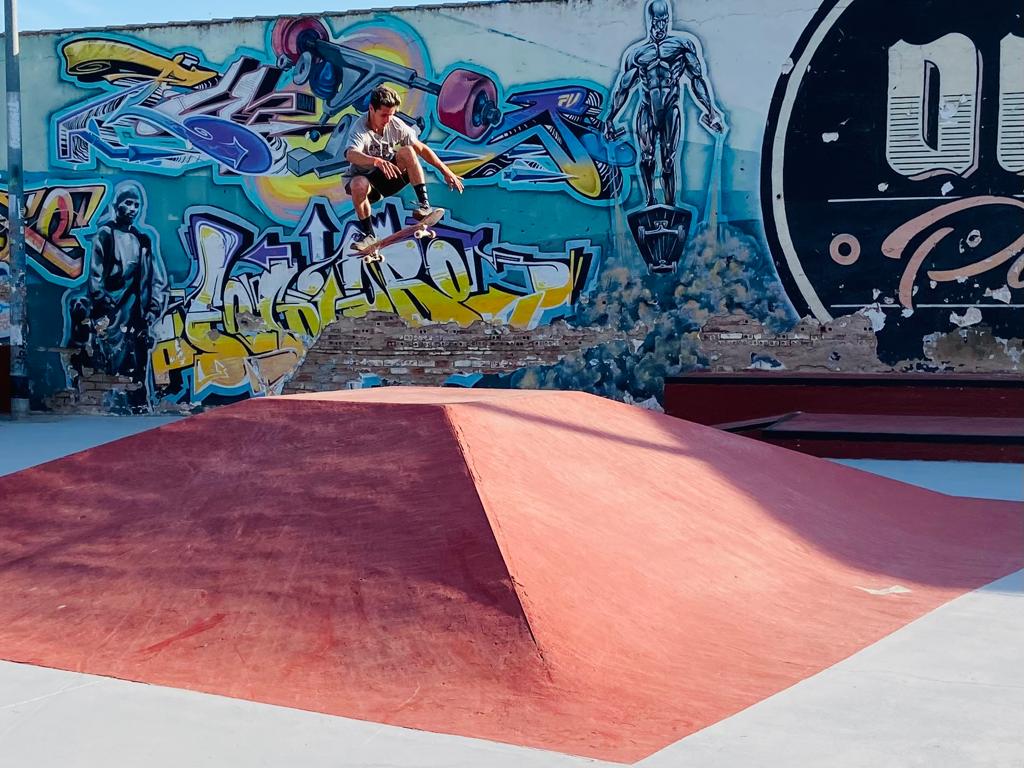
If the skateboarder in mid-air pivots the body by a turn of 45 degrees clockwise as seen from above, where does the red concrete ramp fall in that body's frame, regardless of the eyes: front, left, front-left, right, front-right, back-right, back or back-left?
front

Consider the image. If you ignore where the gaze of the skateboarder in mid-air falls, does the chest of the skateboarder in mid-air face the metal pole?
no

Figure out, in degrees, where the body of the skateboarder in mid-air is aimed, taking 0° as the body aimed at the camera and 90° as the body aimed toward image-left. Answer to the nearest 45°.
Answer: approximately 315°
